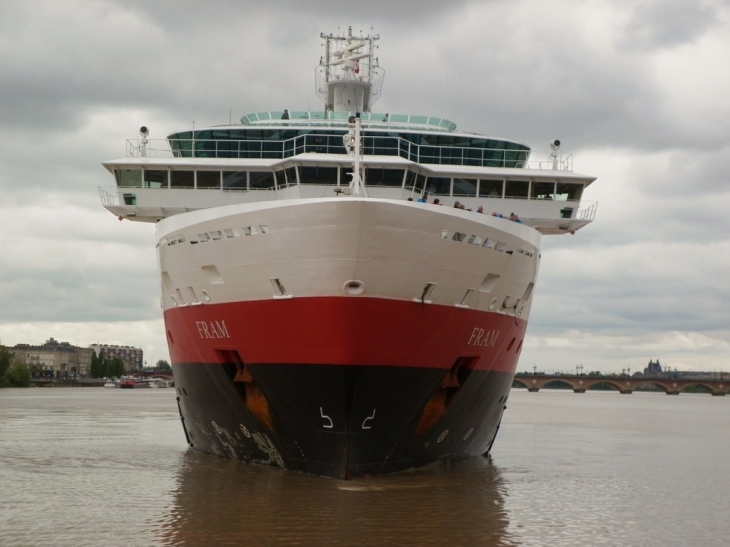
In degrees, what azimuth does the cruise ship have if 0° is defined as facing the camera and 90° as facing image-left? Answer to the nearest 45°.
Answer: approximately 0°
